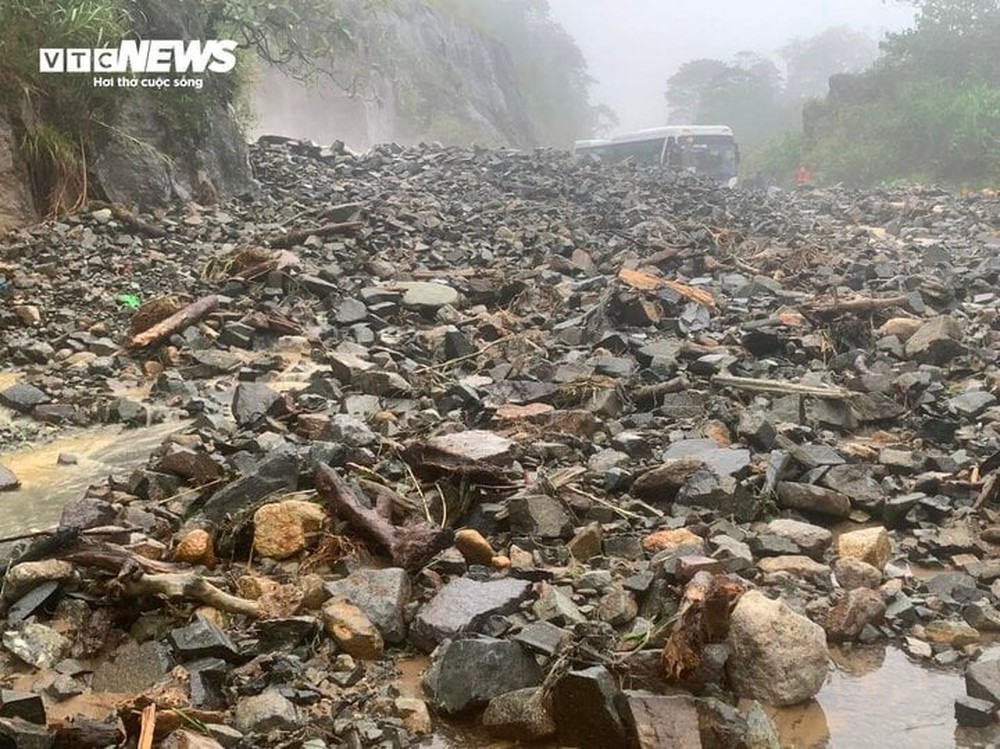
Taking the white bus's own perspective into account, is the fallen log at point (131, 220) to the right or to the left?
on its right

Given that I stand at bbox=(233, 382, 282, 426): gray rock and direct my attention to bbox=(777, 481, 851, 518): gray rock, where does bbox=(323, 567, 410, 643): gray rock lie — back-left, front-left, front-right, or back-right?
front-right

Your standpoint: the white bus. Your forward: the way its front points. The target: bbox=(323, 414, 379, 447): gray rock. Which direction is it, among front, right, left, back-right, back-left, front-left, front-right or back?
front-right

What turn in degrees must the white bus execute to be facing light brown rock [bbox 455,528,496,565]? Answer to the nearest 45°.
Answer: approximately 45° to its right

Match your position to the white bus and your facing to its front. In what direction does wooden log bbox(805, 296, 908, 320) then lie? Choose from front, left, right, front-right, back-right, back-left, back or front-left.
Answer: front-right

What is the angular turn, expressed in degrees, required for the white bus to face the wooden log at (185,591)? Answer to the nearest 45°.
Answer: approximately 45° to its right

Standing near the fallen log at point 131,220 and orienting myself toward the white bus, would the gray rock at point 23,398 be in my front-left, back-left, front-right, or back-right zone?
back-right

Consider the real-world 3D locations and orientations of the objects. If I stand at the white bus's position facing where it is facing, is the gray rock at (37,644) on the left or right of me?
on my right

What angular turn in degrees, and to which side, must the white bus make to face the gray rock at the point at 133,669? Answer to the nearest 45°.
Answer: approximately 45° to its right

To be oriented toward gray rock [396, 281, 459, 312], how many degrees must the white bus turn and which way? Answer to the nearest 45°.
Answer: approximately 45° to its right

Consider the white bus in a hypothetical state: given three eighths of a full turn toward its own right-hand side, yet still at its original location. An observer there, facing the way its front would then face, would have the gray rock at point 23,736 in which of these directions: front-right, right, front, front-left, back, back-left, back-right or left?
left

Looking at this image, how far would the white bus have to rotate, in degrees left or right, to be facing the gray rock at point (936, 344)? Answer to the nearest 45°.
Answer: approximately 45° to its right

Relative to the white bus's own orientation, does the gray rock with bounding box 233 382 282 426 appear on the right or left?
on its right

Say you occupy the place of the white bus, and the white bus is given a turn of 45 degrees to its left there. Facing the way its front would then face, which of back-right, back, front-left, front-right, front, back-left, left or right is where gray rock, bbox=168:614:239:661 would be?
right

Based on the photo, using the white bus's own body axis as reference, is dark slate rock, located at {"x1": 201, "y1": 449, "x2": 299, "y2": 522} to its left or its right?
on its right

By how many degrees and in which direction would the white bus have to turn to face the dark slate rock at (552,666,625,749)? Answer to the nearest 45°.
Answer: approximately 45° to its right

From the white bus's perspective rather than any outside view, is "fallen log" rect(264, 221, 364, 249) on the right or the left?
on its right

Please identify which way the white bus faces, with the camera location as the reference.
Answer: facing the viewer and to the right of the viewer
